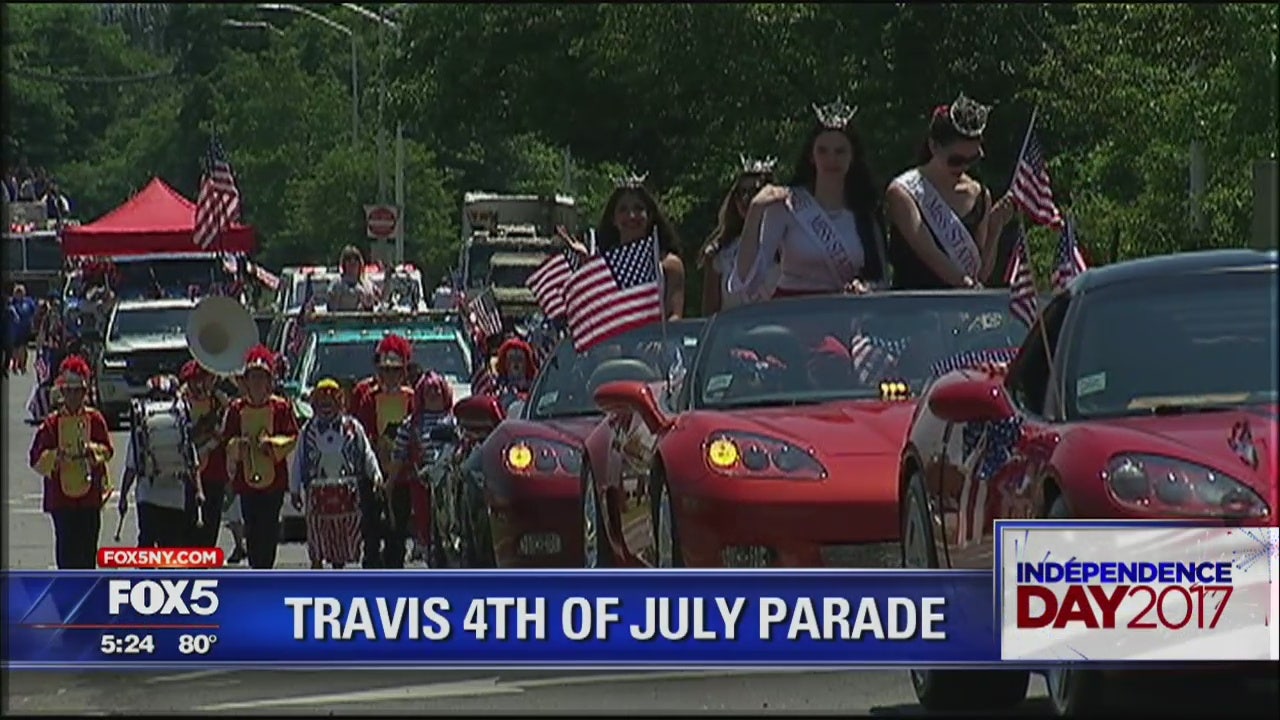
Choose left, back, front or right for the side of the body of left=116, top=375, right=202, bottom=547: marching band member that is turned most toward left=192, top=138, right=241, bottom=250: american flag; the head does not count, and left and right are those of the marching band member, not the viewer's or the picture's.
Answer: back

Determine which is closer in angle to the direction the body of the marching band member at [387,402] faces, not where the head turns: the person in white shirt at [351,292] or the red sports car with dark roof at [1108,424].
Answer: the red sports car with dark roof

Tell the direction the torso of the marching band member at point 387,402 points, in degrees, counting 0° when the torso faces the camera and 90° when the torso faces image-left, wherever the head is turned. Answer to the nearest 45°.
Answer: approximately 0°

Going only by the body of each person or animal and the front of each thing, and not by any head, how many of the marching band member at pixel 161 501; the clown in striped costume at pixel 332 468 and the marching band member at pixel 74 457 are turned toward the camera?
3
